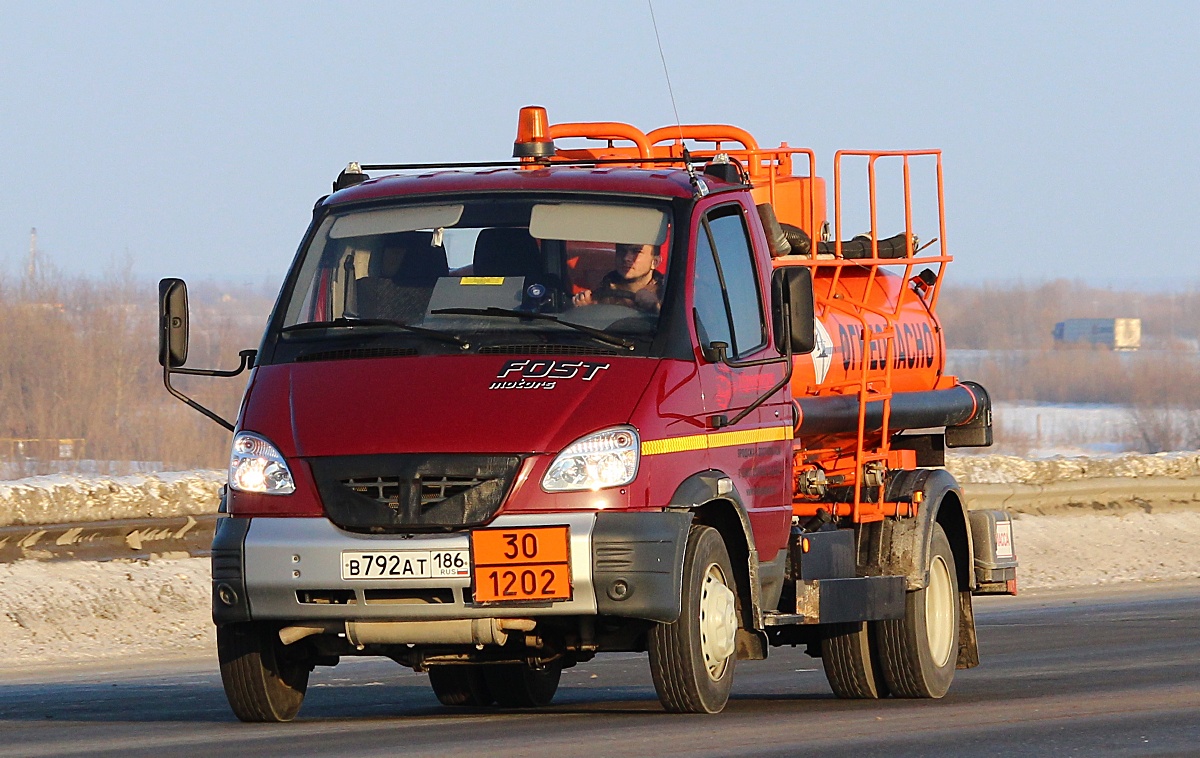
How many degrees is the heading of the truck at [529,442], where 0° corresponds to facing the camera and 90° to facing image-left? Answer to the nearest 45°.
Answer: approximately 45°
